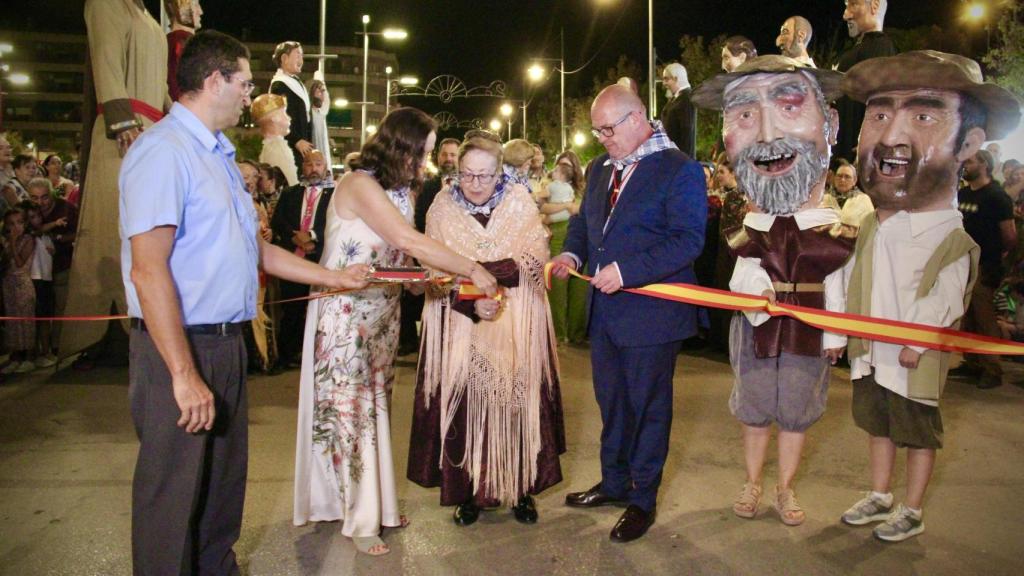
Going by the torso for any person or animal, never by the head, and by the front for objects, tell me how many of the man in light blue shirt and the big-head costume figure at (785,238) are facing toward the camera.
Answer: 1

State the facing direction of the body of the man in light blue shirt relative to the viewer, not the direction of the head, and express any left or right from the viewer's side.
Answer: facing to the right of the viewer

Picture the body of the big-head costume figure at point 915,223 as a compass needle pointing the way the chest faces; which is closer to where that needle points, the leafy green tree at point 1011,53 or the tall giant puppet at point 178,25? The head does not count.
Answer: the tall giant puppet

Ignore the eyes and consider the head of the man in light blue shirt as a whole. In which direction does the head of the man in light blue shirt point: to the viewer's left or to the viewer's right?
to the viewer's right

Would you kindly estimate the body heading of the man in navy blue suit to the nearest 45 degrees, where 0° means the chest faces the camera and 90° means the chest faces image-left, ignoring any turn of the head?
approximately 45°
